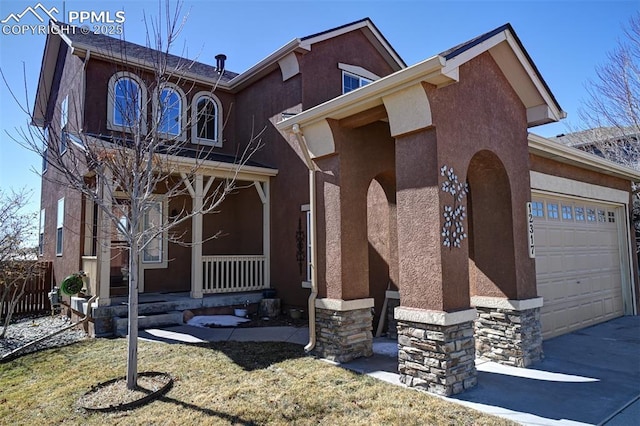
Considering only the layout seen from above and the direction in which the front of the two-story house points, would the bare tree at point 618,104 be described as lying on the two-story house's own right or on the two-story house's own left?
on the two-story house's own left

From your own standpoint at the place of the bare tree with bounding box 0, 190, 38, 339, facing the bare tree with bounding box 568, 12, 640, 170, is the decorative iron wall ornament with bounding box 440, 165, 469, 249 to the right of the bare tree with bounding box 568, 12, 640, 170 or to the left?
right
